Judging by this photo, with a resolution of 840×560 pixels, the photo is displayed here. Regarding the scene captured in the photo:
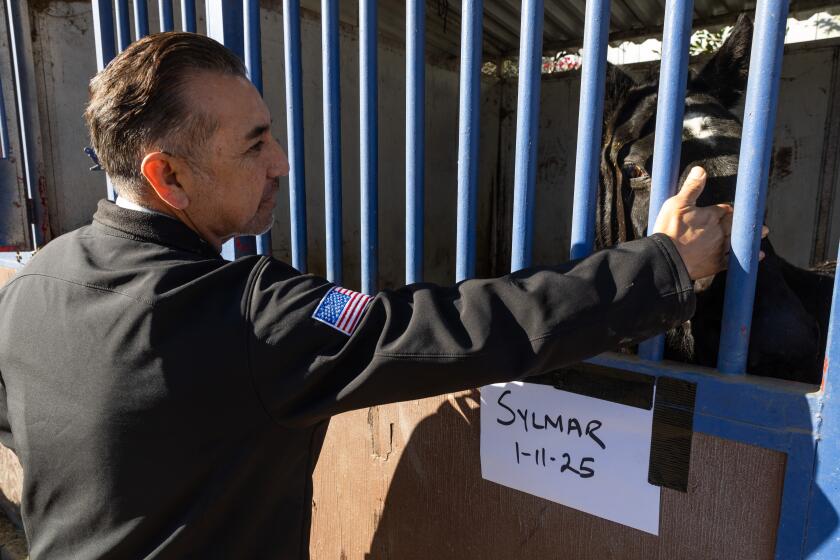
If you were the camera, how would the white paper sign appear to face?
facing the viewer and to the left of the viewer

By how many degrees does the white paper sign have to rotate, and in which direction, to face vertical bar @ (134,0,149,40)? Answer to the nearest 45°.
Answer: approximately 45° to its right

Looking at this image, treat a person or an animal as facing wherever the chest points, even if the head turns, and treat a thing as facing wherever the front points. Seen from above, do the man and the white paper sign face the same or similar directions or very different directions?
very different directions

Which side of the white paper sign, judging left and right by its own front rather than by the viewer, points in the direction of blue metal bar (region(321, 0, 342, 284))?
right

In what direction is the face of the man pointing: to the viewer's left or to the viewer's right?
to the viewer's right

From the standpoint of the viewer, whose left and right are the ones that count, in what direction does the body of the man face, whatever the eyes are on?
facing away from the viewer and to the right of the viewer

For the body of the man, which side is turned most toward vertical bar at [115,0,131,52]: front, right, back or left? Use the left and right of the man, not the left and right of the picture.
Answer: left

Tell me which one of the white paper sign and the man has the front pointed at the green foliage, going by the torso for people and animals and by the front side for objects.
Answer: the man

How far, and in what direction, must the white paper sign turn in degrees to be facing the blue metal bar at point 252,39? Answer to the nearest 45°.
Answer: approximately 45° to its right

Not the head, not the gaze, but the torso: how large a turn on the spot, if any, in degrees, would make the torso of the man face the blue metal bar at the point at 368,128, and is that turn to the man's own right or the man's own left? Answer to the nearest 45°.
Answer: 0° — they already face it

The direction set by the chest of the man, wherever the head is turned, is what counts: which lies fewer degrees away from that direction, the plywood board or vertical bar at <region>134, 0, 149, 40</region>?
the plywood board

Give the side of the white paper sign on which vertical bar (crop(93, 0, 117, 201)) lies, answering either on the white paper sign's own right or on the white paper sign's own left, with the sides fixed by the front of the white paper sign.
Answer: on the white paper sign's own right

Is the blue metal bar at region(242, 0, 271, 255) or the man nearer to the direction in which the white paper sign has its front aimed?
the man

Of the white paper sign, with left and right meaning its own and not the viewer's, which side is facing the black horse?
back
